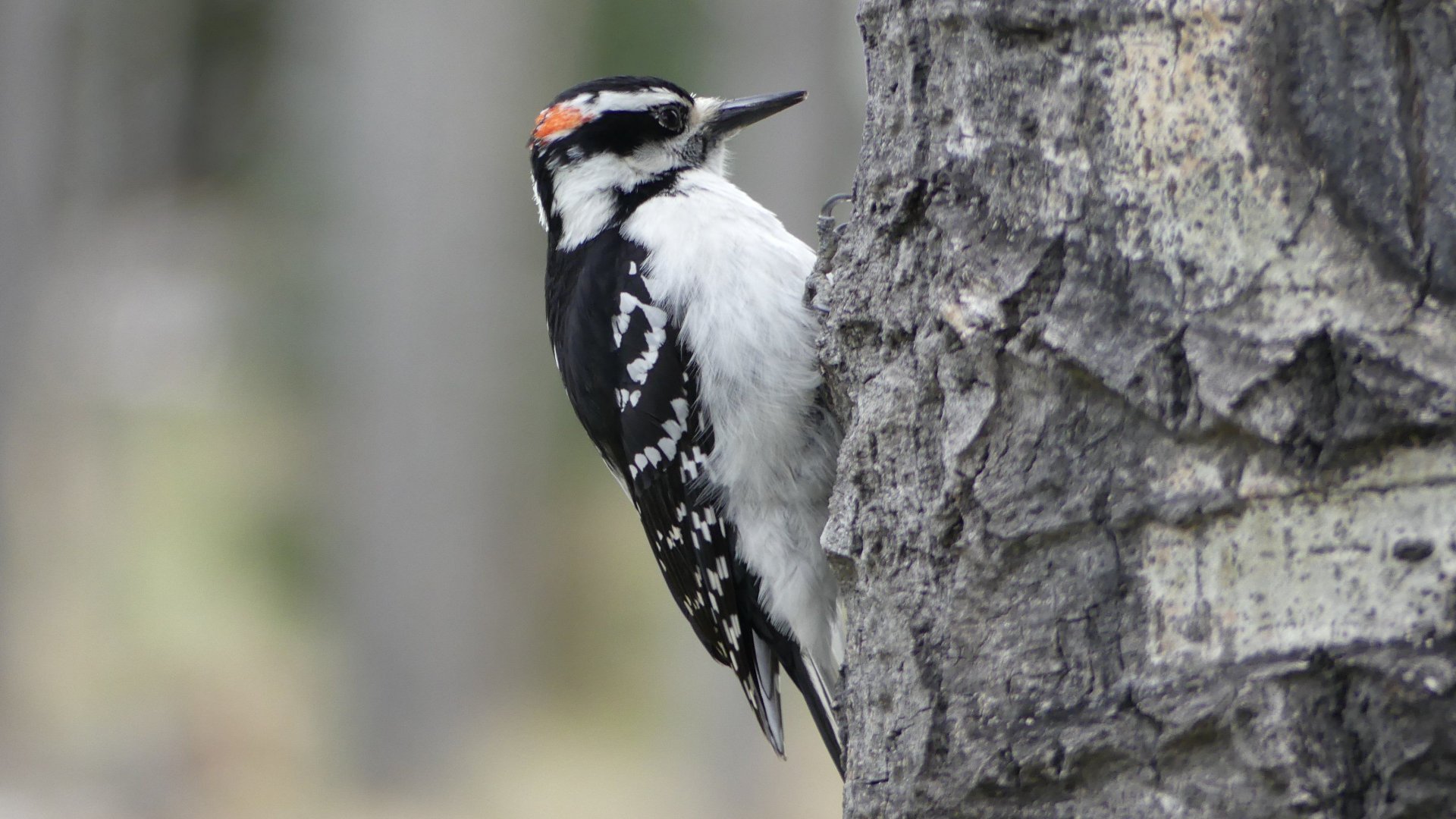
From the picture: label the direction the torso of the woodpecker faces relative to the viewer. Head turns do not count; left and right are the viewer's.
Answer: facing to the right of the viewer
